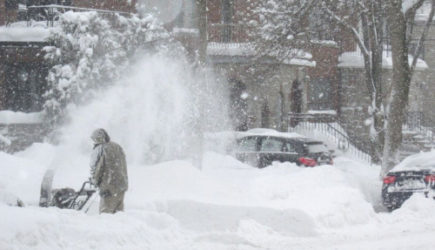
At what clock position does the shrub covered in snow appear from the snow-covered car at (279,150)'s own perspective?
The shrub covered in snow is roughly at 11 o'clock from the snow-covered car.

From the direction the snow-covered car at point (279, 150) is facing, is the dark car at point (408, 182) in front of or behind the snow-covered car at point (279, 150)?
behind

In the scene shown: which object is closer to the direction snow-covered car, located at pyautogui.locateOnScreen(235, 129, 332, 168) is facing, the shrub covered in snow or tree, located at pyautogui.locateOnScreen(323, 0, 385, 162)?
the shrub covered in snow

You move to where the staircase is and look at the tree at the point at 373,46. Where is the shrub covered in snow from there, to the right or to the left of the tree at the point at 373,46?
right

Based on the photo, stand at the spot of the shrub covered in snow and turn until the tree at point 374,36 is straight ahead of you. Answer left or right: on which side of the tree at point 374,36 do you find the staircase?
left

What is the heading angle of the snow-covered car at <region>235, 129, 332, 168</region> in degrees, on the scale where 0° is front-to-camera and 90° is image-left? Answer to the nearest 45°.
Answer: approximately 135°

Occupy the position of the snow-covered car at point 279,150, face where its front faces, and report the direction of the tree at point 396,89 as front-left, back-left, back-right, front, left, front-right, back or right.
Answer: back-right
